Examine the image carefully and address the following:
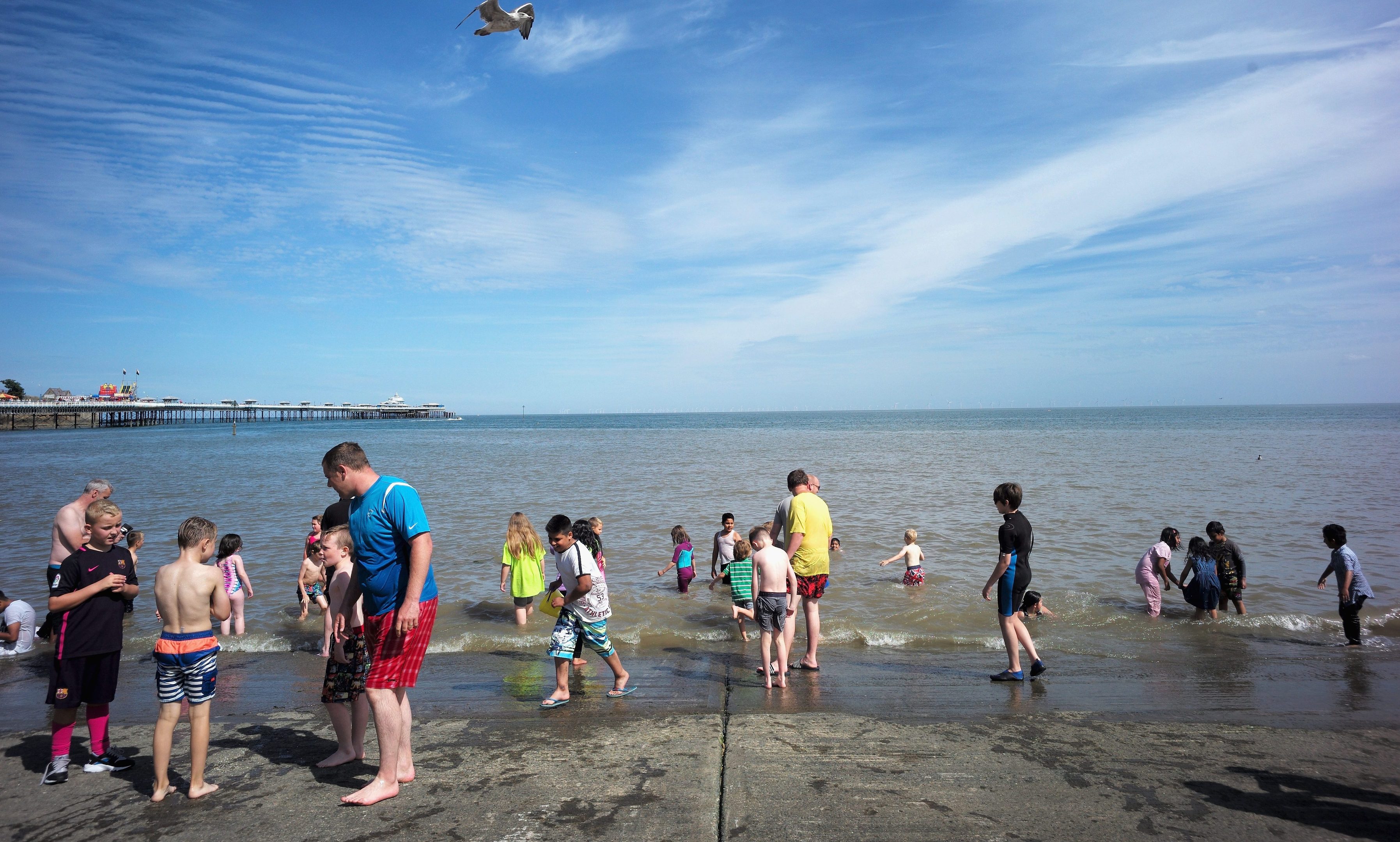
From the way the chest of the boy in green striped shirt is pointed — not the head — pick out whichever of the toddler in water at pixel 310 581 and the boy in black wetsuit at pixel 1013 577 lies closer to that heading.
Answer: the toddler in water

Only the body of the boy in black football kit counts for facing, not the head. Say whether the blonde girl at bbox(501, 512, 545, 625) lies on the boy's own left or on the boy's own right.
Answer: on the boy's own left

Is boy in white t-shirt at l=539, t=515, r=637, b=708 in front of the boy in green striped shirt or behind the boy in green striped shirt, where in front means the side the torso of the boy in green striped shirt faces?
behind

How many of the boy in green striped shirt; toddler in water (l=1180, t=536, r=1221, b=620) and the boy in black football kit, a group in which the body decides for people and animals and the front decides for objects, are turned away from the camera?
2

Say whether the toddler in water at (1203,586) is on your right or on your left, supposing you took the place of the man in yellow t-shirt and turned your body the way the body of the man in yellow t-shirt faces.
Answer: on your right

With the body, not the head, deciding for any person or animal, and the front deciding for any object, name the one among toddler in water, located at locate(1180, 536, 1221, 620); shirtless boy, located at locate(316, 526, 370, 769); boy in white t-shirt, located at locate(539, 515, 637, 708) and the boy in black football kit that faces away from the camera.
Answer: the toddler in water

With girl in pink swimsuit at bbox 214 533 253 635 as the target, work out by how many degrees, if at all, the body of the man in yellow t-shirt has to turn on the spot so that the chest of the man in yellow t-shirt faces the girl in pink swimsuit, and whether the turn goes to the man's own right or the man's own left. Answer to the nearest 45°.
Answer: approximately 45° to the man's own left

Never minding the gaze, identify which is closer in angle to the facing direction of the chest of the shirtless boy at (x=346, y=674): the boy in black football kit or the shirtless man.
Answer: the boy in black football kit

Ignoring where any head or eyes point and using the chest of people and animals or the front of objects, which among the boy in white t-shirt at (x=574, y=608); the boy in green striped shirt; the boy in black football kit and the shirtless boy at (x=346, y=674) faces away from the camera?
the boy in green striped shirt

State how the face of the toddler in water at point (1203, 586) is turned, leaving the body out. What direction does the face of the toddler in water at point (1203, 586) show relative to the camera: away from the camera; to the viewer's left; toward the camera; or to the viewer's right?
away from the camera

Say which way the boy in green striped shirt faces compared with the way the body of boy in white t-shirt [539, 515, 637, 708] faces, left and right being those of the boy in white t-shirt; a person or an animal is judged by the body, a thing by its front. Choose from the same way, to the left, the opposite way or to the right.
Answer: to the right

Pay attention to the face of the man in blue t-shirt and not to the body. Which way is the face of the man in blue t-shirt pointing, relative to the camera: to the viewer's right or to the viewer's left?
to the viewer's left
